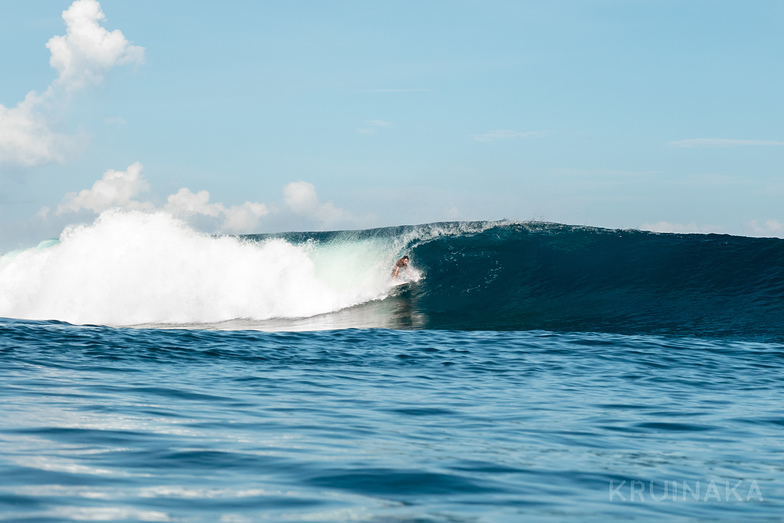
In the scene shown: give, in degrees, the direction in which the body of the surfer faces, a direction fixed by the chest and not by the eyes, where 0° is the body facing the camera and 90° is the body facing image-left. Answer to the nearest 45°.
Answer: approximately 270°
